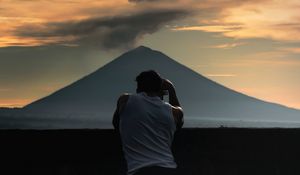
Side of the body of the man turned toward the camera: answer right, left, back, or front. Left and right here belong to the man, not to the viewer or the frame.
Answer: back
